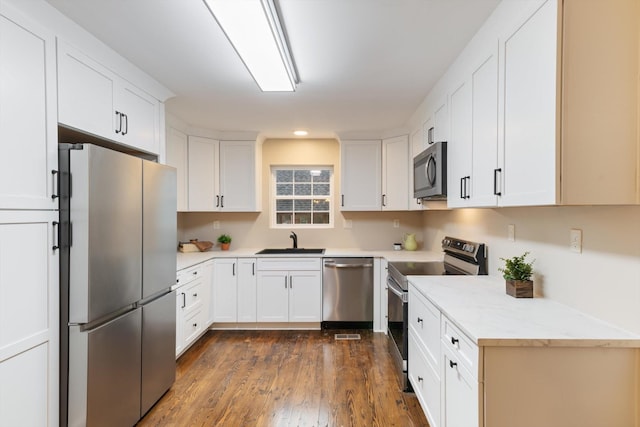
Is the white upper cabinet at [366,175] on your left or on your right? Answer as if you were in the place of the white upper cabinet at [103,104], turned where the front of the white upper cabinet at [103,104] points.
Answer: on your left

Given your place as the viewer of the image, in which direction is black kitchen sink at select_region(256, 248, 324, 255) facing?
facing the viewer

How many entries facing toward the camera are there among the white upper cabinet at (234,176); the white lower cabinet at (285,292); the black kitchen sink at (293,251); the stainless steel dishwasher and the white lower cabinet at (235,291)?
5

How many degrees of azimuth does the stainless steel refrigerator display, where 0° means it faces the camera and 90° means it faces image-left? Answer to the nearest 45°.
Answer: approximately 315°

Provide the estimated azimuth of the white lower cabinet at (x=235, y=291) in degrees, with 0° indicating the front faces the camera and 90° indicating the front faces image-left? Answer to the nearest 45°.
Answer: approximately 0°

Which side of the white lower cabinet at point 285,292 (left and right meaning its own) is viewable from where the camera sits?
front

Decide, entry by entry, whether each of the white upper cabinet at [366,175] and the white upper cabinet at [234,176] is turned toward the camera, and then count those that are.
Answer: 2

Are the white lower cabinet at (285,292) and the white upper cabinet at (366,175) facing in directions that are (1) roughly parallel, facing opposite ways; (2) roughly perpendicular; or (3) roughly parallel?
roughly parallel

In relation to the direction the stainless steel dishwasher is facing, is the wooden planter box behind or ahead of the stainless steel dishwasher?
ahead

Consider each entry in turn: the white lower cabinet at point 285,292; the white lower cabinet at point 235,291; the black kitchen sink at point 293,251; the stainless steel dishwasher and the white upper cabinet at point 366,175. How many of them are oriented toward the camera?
5

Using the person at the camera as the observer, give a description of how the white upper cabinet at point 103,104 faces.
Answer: facing the viewer and to the right of the viewer

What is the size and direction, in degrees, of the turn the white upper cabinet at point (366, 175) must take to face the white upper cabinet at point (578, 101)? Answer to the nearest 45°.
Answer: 0° — it already faces it

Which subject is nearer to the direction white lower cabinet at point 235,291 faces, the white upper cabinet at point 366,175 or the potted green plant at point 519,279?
the potted green plant

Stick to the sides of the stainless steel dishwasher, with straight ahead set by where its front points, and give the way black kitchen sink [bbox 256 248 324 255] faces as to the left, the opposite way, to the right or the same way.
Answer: the same way

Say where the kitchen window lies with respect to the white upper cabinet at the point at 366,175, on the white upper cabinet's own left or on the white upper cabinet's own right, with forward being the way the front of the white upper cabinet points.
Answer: on the white upper cabinet's own right

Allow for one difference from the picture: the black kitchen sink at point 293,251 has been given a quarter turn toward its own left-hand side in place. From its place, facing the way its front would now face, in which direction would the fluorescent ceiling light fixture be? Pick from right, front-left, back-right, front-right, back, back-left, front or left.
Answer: right

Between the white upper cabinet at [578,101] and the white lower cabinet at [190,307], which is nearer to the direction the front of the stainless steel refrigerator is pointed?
the white upper cabinet
